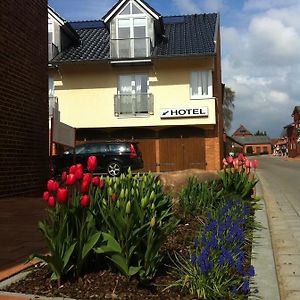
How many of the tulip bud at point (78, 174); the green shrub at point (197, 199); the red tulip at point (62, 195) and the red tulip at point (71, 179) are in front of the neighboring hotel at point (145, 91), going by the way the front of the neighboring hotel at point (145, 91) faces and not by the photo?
4

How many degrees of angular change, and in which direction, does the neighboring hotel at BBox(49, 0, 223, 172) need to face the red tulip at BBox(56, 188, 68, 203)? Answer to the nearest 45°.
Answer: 0° — it already faces it

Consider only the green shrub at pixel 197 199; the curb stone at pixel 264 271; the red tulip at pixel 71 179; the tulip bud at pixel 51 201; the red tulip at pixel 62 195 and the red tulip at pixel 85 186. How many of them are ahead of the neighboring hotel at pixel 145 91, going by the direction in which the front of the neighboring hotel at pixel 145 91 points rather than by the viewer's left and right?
6

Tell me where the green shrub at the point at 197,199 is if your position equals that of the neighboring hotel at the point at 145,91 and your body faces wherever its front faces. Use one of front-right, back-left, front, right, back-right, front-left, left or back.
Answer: front

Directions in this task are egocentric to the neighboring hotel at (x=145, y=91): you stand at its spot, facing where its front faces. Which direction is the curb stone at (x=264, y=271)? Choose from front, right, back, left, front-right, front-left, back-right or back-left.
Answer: front

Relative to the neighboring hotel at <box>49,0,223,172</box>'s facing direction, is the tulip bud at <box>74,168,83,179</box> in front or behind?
in front

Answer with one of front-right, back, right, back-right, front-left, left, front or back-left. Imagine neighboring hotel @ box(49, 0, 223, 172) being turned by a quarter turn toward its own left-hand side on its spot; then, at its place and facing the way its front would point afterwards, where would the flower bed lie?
right

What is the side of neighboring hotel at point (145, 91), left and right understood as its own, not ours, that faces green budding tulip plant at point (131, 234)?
front

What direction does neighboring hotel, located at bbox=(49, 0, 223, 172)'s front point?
toward the camera

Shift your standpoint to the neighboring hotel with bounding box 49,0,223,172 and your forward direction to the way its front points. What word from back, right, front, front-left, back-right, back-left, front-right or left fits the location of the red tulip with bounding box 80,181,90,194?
front

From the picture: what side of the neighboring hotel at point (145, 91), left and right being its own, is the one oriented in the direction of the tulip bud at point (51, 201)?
front
